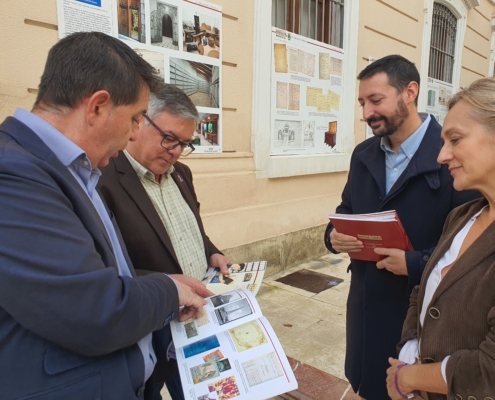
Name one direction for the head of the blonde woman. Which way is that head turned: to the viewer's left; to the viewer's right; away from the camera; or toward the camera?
to the viewer's left

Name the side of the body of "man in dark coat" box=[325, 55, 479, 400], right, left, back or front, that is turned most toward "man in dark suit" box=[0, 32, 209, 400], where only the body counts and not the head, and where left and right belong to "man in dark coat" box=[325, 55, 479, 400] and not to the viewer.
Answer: front

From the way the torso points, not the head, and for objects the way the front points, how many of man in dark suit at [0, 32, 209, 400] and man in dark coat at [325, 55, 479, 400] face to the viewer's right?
1

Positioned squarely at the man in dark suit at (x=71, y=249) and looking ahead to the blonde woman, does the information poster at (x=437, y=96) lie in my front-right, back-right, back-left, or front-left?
front-left

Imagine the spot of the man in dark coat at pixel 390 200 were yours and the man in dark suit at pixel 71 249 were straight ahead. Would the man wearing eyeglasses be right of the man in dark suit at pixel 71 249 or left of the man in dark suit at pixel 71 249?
right

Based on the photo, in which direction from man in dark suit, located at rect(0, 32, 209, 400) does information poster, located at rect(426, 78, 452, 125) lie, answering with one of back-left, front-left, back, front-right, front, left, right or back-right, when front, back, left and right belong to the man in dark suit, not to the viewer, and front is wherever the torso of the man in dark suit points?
front-left

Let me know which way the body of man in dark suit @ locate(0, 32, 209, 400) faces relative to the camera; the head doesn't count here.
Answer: to the viewer's right

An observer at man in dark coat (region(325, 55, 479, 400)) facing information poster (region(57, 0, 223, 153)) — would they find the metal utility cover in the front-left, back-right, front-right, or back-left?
front-right

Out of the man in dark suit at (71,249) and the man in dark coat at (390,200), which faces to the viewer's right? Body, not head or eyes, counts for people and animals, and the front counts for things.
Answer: the man in dark suit at (71,249)

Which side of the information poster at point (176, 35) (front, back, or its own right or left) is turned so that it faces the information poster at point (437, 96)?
left

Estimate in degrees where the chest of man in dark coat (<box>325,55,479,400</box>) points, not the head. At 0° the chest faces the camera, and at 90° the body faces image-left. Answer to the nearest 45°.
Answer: approximately 45°

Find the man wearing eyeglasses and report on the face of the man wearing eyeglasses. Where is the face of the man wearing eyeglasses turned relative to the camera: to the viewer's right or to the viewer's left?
to the viewer's right

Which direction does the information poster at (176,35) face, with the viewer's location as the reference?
facing the viewer and to the right of the viewer

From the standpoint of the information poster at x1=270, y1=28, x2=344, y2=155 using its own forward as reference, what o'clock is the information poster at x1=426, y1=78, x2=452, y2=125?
the information poster at x1=426, y1=78, x2=452, y2=125 is roughly at 9 o'clock from the information poster at x1=270, y1=28, x2=344, y2=155.

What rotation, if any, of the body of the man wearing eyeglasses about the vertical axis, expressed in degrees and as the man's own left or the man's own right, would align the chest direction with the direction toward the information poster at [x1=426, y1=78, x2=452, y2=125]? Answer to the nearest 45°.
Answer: approximately 90° to the man's own left
